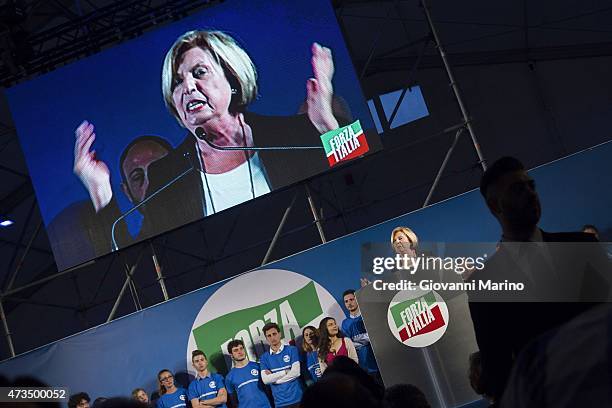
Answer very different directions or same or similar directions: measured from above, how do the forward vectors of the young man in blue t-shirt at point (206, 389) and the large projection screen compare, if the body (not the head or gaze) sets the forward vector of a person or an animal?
same or similar directions

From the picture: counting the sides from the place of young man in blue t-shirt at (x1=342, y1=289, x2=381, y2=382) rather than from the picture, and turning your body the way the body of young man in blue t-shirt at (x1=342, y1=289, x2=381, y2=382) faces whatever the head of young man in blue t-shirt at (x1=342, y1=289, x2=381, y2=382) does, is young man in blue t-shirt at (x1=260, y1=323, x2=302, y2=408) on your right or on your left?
on your right

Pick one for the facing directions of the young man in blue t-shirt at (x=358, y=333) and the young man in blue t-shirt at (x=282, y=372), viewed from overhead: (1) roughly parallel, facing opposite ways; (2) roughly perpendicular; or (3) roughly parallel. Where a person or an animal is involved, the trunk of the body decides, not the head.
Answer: roughly parallel

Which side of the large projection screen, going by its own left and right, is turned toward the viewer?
front

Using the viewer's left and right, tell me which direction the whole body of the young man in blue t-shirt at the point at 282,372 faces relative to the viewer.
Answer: facing the viewer

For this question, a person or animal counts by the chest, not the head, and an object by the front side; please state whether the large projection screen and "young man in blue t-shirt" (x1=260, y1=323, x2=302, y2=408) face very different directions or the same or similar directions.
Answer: same or similar directions

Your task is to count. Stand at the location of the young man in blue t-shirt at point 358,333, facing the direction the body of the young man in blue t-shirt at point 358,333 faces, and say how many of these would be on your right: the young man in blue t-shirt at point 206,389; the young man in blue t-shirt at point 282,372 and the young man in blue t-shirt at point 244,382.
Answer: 3

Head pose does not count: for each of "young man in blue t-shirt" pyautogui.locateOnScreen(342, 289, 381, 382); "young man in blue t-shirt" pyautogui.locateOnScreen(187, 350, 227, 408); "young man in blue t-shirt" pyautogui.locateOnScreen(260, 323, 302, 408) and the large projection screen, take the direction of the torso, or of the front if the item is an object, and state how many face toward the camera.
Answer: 4

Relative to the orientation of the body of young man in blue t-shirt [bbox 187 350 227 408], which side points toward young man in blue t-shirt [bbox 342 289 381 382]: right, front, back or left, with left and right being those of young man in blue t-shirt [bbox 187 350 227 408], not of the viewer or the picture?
left

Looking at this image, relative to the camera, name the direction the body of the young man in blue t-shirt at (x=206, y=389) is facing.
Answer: toward the camera

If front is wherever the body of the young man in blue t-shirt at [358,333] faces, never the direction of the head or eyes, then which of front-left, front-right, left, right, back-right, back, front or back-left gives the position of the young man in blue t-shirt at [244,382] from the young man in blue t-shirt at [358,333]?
right
